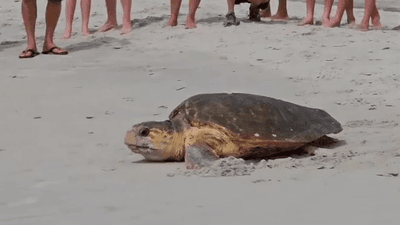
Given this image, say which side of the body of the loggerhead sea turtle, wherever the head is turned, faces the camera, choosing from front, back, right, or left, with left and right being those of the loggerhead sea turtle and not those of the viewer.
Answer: left
